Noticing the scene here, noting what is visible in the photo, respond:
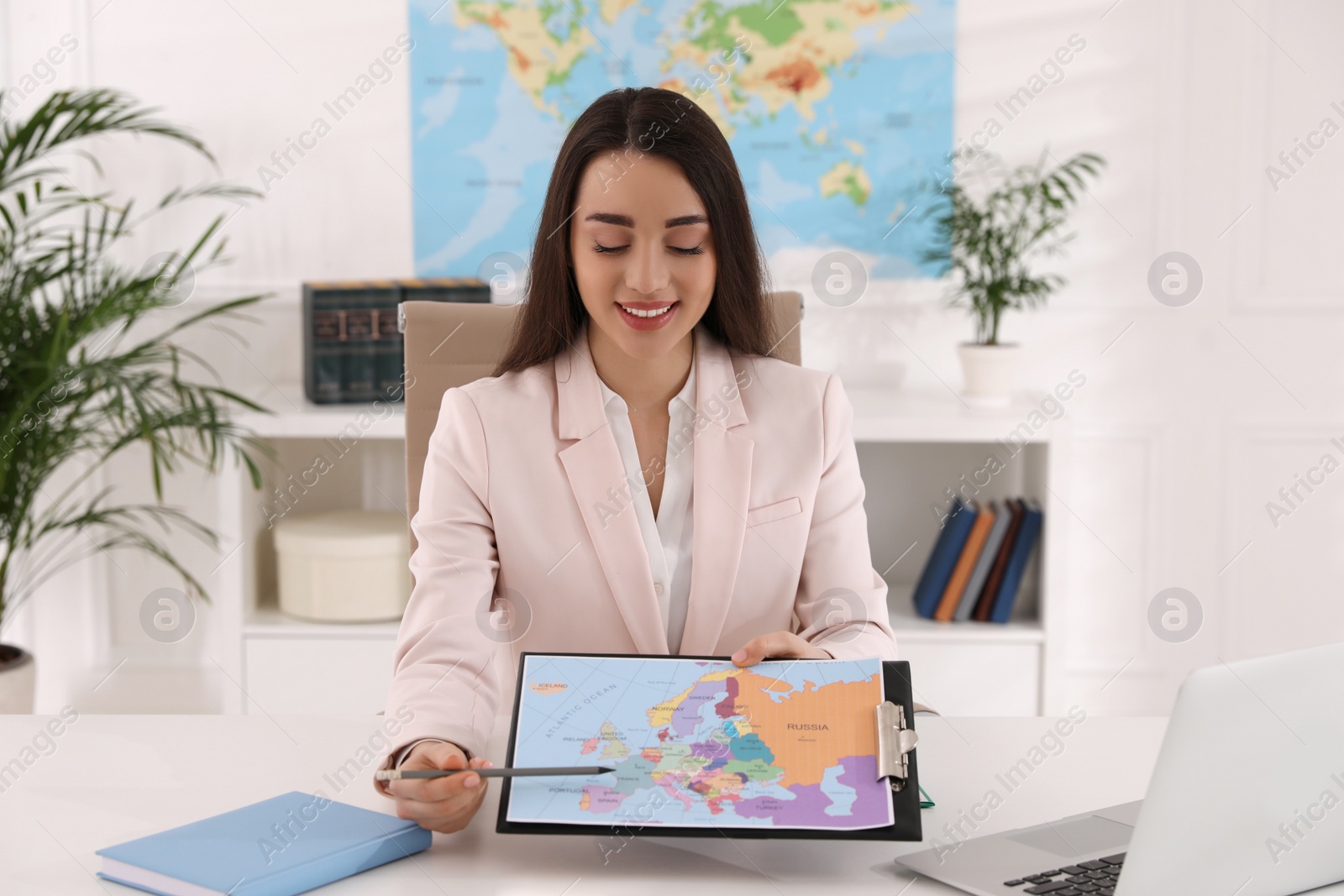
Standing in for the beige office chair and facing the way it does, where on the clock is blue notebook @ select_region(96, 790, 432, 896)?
The blue notebook is roughly at 12 o'clock from the beige office chair.

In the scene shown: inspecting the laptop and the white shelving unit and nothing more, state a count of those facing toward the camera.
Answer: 1

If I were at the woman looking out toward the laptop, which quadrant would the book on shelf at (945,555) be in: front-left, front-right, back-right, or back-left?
back-left

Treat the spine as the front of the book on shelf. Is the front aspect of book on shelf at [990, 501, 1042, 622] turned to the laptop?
yes

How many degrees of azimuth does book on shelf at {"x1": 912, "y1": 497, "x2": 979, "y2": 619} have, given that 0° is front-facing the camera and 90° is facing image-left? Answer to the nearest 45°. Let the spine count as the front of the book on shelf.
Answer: approximately 0°

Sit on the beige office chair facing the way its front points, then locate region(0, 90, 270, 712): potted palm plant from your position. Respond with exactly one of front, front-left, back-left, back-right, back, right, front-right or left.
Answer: back-right

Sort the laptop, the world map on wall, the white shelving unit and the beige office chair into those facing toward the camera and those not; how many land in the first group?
3
